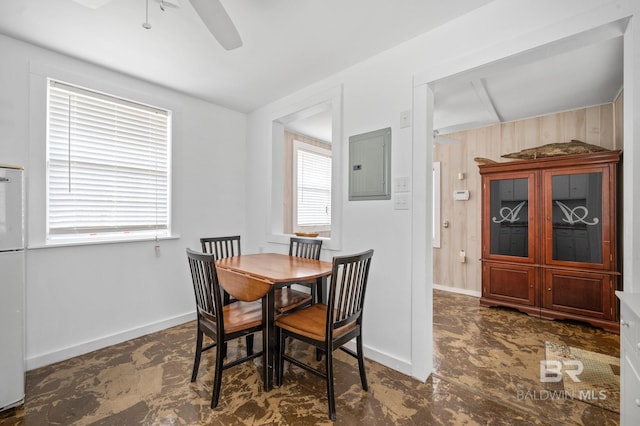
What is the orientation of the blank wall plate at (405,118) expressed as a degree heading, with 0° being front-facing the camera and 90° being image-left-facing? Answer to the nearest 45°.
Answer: approximately 45°

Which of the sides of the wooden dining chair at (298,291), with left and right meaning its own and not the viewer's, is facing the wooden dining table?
front

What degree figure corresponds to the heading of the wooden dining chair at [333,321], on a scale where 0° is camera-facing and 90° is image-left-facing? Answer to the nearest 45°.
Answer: approximately 135°

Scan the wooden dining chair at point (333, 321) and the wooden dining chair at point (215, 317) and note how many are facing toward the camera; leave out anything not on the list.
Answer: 0

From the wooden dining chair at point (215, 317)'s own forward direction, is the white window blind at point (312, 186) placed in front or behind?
in front

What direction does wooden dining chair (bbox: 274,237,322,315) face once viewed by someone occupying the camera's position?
facing the viewer and to the left of the viewer

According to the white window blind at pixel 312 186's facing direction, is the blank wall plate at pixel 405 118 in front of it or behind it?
in front

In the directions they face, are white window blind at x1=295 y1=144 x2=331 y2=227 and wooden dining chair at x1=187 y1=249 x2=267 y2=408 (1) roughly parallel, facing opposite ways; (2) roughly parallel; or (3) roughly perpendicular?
roughly perpendicular

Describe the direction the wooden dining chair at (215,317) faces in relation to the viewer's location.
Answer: facing away from the viewer and to the right of the viewer

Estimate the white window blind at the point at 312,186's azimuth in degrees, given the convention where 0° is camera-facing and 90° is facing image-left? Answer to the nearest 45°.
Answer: approximately 315°
